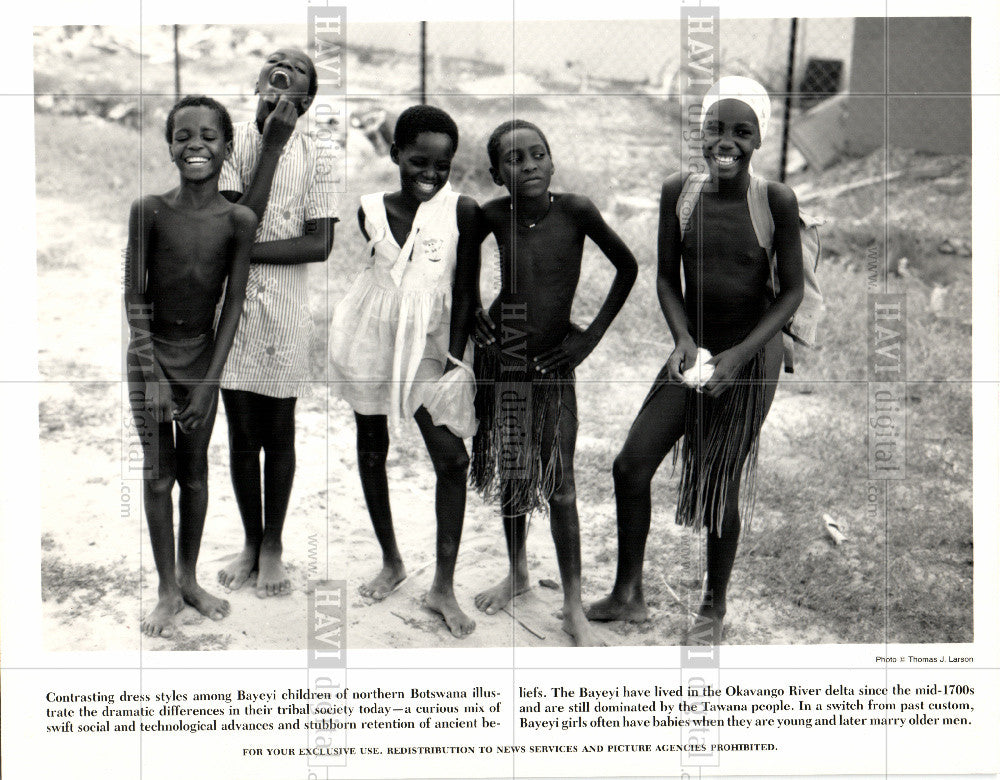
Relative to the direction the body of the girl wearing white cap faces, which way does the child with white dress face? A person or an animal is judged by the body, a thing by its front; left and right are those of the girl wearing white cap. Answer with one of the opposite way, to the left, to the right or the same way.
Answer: the same way

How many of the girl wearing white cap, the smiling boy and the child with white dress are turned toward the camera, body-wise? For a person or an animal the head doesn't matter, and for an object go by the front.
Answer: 3

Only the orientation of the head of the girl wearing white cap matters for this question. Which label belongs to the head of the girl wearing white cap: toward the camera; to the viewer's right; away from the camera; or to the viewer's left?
toward the camera

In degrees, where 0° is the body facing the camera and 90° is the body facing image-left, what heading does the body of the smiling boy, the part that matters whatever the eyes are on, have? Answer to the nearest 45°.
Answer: approximately 0°

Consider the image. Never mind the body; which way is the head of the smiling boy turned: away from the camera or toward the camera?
toward the camera

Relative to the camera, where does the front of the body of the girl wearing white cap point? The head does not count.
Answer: toward the camera

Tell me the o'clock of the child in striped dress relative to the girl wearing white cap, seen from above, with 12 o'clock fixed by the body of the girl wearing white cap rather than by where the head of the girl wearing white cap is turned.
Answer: The child in striped dress is roughly at 3 o'clock from the girl wearing white cap.

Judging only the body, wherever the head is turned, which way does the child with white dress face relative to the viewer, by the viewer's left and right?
facing the viewer

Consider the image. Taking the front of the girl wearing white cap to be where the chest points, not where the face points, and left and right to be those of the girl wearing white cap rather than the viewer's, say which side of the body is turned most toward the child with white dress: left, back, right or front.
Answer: right
